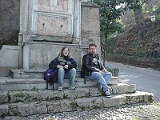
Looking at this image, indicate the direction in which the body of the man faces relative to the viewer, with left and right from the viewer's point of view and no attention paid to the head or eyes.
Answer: facing the viewer and to the right of the viewer

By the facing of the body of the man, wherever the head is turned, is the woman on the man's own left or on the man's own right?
on the man's own right

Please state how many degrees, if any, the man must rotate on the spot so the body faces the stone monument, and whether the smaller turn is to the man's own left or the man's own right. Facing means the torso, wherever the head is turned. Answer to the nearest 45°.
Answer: approximately 180°

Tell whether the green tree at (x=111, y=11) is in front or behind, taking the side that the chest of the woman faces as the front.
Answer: behind

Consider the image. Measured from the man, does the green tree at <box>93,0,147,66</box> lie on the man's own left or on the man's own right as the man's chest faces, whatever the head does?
on the man's own left

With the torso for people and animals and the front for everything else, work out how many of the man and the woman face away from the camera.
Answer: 0

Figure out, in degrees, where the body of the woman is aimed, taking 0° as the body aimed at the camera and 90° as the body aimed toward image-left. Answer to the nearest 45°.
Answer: approximately 0°

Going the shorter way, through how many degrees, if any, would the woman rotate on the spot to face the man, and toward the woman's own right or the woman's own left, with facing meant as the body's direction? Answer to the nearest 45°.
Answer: approximately 90° to the woman's own left
